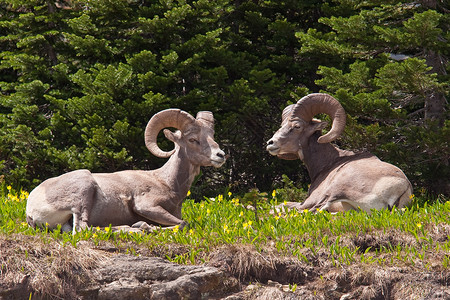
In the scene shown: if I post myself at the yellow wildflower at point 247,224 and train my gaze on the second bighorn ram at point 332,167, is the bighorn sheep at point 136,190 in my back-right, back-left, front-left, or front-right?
back-left

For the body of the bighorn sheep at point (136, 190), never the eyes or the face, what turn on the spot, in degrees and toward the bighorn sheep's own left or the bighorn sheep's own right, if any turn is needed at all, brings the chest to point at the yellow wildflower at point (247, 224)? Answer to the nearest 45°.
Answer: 0° — it already faces it

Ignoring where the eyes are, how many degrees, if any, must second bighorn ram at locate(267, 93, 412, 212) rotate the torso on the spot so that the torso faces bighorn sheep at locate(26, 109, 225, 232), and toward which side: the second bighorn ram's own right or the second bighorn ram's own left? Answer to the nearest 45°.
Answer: approximately 45° to the second bighorn ram's own left

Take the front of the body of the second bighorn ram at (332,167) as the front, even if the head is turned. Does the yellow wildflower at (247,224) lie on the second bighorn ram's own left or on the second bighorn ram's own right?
on the second bighorn ram's own left

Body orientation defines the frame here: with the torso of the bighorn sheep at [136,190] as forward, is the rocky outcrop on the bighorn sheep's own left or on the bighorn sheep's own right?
on the bighorn sheep's own right

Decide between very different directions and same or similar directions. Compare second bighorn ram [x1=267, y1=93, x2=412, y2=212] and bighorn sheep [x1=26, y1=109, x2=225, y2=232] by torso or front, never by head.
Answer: very different directions

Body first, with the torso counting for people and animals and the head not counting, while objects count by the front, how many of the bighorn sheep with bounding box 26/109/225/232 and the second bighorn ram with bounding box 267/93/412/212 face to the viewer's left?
1

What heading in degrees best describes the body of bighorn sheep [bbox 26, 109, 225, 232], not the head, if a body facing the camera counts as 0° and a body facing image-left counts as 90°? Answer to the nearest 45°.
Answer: approximately 270°

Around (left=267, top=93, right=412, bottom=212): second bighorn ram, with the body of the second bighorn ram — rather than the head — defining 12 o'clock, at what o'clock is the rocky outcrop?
The rocky outcrop is roughly at 10 o'clock from the second bighorn ram.

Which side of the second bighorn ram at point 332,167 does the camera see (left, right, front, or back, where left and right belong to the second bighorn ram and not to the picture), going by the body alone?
left

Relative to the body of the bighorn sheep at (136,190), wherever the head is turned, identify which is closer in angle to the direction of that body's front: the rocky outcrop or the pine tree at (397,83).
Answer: the pine tree
